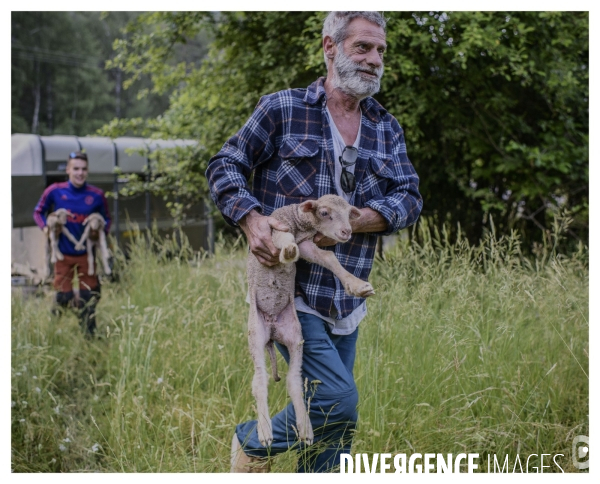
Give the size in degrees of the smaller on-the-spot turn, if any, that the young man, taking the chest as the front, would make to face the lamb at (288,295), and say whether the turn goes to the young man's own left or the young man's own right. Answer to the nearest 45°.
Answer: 0° — they already face it

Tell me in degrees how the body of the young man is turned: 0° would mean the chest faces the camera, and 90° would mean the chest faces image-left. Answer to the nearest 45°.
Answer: approximately 0°

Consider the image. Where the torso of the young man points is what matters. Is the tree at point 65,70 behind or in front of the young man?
behind

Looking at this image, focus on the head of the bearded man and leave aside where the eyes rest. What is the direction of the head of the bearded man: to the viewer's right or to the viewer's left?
to the viewer's right

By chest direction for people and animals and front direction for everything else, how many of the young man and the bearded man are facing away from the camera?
0

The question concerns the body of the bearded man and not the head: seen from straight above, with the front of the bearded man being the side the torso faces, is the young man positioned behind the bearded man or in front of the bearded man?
behind

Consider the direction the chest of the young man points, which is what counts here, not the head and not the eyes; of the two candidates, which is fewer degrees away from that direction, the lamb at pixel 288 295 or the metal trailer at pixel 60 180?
the lamb

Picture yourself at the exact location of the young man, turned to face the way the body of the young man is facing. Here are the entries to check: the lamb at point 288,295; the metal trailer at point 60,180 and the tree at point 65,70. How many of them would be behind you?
2

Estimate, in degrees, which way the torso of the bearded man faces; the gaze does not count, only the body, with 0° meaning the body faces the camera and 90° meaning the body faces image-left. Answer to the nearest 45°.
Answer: approximately 315°

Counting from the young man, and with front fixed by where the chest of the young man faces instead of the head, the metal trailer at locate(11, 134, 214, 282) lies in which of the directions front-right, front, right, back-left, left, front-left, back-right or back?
back
